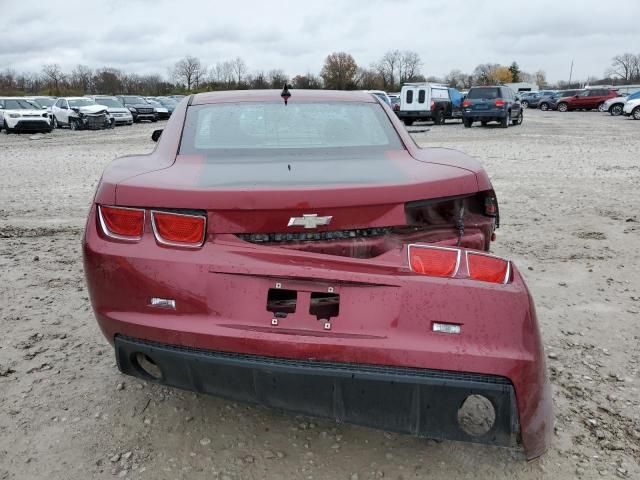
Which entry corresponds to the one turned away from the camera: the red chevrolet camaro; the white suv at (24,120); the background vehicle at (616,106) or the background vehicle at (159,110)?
the red chevrolet camaro

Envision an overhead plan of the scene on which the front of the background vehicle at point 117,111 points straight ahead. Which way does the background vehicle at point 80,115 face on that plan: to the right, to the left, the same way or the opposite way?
the same way

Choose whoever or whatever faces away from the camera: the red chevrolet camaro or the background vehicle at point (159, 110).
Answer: the red chevrolet camaro

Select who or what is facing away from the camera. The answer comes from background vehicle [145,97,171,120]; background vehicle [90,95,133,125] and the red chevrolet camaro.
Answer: the red chevrolet camaro

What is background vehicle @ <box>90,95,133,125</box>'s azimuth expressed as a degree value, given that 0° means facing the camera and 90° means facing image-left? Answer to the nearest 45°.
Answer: approximately 315°

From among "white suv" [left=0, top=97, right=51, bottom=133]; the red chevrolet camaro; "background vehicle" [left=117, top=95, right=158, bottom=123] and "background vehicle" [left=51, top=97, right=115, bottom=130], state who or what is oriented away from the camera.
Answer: the red chevrolet camaro

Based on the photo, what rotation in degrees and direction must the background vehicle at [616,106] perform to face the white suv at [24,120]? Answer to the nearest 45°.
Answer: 0° — it already faces it

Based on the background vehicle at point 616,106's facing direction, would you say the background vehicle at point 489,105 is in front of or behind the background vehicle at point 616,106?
in front

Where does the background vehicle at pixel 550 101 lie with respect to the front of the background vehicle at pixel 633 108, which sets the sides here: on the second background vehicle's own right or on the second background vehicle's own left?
on the second background vehicle's own right

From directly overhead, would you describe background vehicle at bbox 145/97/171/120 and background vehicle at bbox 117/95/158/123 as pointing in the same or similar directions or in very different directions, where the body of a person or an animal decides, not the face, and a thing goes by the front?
same or similar directions

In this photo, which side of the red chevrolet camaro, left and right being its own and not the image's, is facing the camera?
back

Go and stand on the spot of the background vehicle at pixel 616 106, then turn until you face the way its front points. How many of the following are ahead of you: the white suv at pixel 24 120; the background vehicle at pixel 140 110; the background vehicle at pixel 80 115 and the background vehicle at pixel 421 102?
4

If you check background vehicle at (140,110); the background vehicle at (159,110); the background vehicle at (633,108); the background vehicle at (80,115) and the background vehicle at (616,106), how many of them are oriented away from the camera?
0

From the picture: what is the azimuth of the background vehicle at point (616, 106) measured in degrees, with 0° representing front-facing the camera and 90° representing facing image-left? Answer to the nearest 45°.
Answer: approximately 45°

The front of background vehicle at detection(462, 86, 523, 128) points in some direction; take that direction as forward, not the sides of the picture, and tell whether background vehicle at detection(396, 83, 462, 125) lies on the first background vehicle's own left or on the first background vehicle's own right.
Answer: on the first background vehicle's own left

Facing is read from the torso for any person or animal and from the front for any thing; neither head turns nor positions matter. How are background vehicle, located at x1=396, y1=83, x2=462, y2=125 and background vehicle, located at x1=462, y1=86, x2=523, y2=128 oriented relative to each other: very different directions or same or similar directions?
same or similar directions
